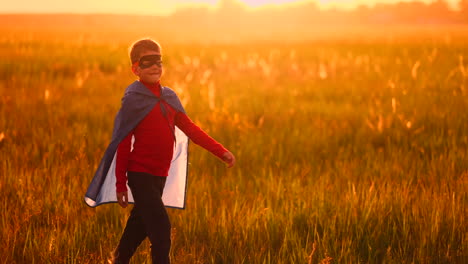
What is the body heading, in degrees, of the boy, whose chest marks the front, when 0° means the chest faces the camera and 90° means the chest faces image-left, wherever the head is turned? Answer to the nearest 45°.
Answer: approximately 315°
